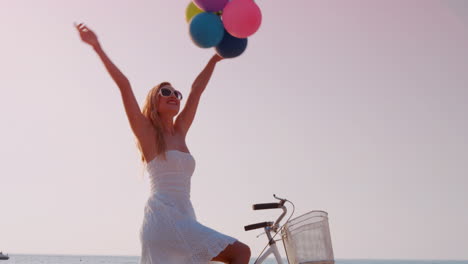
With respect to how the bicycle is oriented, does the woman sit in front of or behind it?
behind

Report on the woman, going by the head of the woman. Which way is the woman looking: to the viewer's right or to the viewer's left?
to the viewer's right

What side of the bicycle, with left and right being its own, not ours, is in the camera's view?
right

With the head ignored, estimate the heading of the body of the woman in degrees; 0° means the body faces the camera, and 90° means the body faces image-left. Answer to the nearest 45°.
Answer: approximately 315°

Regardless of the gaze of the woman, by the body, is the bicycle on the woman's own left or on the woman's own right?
on the woman's own left
